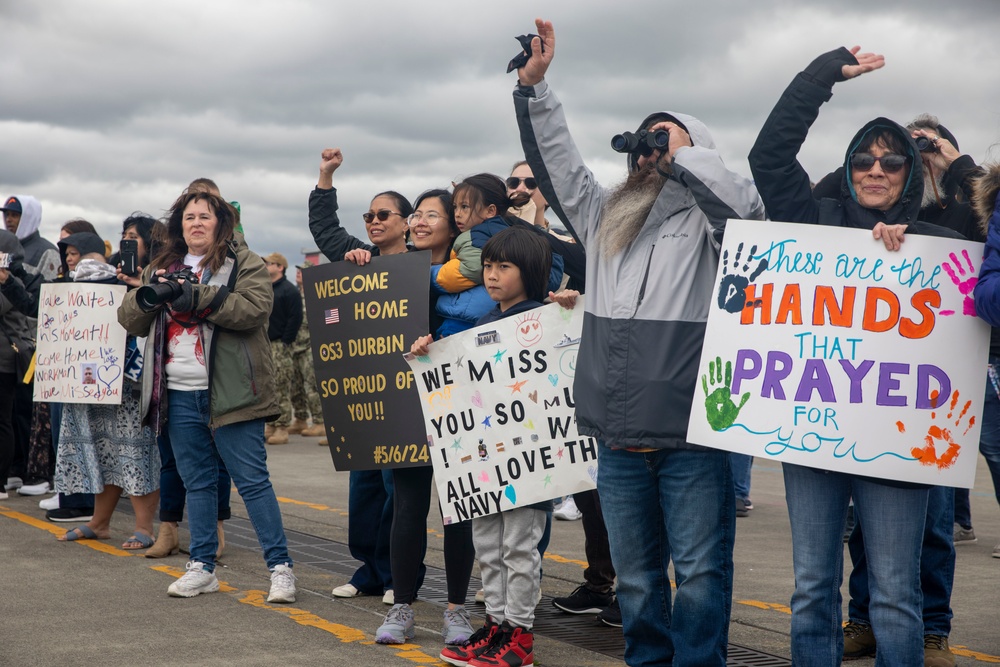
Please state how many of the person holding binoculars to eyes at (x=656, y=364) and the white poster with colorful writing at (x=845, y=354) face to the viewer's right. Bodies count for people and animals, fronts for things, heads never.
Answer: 0

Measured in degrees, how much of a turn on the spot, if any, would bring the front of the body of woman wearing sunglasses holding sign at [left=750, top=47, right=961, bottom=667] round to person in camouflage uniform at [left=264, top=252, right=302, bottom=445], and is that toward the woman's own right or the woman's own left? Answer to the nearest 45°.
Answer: approximately 135° to the woman's own right

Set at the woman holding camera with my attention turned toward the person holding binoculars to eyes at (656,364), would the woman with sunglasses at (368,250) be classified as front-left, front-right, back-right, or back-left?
front-left

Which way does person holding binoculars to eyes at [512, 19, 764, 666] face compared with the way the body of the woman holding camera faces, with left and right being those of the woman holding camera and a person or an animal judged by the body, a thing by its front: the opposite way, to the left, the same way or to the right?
the same way

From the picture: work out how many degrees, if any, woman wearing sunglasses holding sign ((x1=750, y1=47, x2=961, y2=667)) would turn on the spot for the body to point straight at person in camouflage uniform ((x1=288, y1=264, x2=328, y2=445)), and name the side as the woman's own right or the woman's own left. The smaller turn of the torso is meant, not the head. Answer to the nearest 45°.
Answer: approximately 135° to the woman's own right

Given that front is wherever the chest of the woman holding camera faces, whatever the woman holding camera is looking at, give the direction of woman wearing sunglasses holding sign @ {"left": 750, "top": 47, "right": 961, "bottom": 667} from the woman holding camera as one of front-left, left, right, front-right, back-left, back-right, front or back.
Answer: left

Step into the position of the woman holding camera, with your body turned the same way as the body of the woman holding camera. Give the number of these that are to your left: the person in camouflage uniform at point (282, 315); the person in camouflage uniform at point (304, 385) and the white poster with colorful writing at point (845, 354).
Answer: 1

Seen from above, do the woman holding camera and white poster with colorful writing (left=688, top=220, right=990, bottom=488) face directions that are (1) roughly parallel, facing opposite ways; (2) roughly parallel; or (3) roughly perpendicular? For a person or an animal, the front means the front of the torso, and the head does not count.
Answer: roughly parallel

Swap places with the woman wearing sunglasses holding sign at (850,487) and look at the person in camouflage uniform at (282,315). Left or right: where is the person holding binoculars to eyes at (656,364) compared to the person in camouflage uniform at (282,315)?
left

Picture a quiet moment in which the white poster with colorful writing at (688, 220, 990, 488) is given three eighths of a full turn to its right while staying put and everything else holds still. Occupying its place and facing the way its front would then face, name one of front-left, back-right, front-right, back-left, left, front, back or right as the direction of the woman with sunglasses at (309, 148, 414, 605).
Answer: front

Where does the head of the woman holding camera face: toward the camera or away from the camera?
toward the camera

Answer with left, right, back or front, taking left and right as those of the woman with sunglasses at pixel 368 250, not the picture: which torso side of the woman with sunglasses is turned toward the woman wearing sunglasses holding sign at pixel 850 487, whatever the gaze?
left

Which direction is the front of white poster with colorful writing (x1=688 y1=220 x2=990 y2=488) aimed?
toward the camera

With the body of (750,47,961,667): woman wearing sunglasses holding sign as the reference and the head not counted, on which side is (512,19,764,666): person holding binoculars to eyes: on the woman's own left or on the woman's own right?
on the woman's own right
